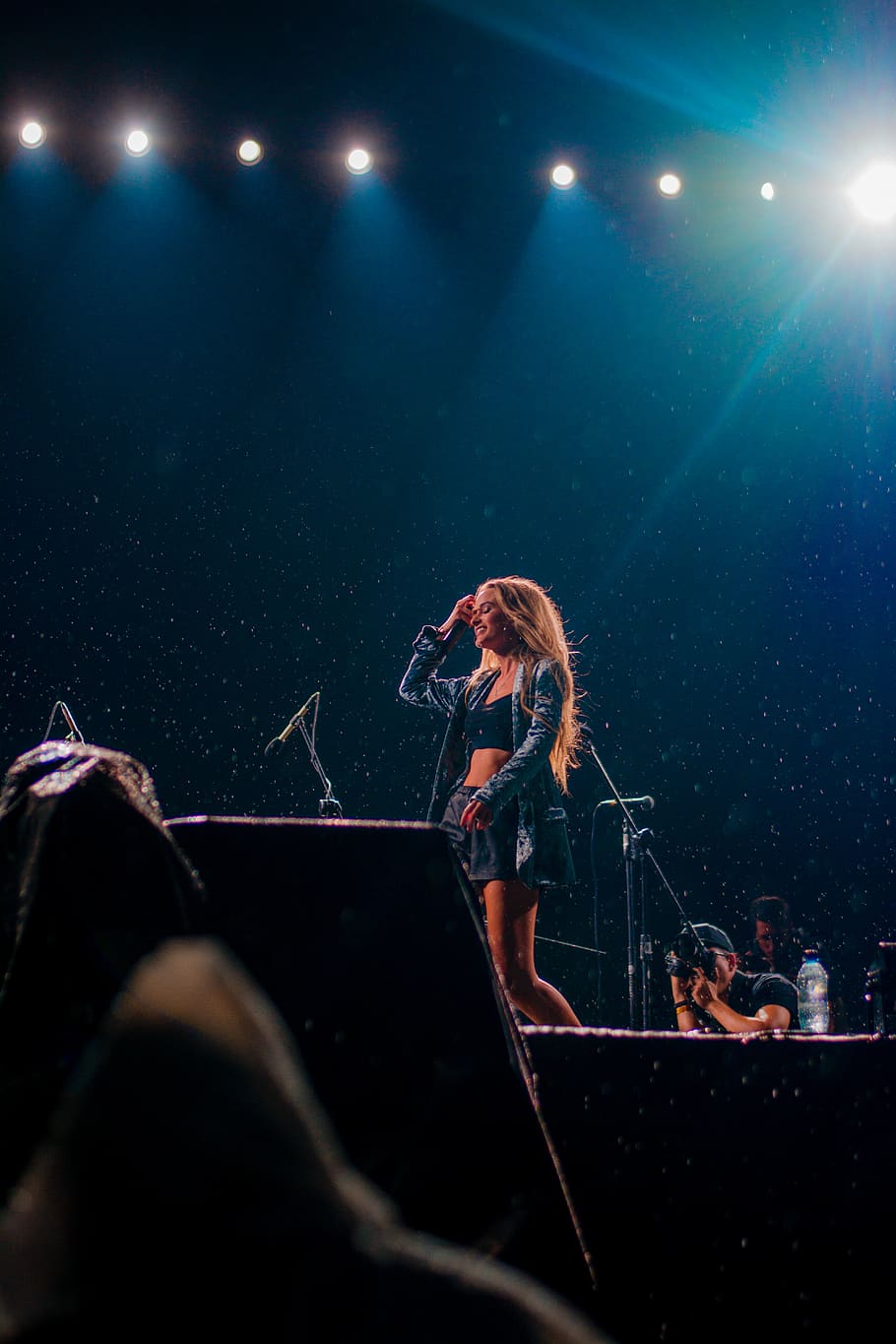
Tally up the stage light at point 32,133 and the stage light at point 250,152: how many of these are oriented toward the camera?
2

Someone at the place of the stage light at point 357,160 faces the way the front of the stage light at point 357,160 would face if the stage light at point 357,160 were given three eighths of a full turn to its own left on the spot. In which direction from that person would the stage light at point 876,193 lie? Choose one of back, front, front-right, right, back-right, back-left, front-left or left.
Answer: front-right

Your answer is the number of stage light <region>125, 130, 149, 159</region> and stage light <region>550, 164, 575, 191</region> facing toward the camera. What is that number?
2

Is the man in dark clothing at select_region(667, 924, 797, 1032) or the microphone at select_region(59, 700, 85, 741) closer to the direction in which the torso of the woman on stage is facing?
the microphone

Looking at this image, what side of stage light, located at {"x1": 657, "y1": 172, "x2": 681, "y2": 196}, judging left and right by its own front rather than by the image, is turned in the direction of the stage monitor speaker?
front

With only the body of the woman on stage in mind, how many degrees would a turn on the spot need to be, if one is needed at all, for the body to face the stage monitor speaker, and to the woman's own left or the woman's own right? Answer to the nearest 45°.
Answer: approximately 45° to the woman's own left

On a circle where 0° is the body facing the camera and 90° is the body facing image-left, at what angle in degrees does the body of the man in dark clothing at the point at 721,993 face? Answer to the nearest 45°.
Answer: approximately 45°

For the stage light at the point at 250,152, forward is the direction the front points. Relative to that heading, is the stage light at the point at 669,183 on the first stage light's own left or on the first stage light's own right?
on the first stage light's own left

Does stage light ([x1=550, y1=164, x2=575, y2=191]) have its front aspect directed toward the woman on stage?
yes

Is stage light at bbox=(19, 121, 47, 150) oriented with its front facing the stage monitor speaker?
yes

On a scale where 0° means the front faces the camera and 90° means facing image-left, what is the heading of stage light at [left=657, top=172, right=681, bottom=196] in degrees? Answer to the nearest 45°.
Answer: approximately 0°

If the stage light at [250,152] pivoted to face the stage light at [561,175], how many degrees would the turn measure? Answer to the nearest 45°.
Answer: approximately 90° to its left
